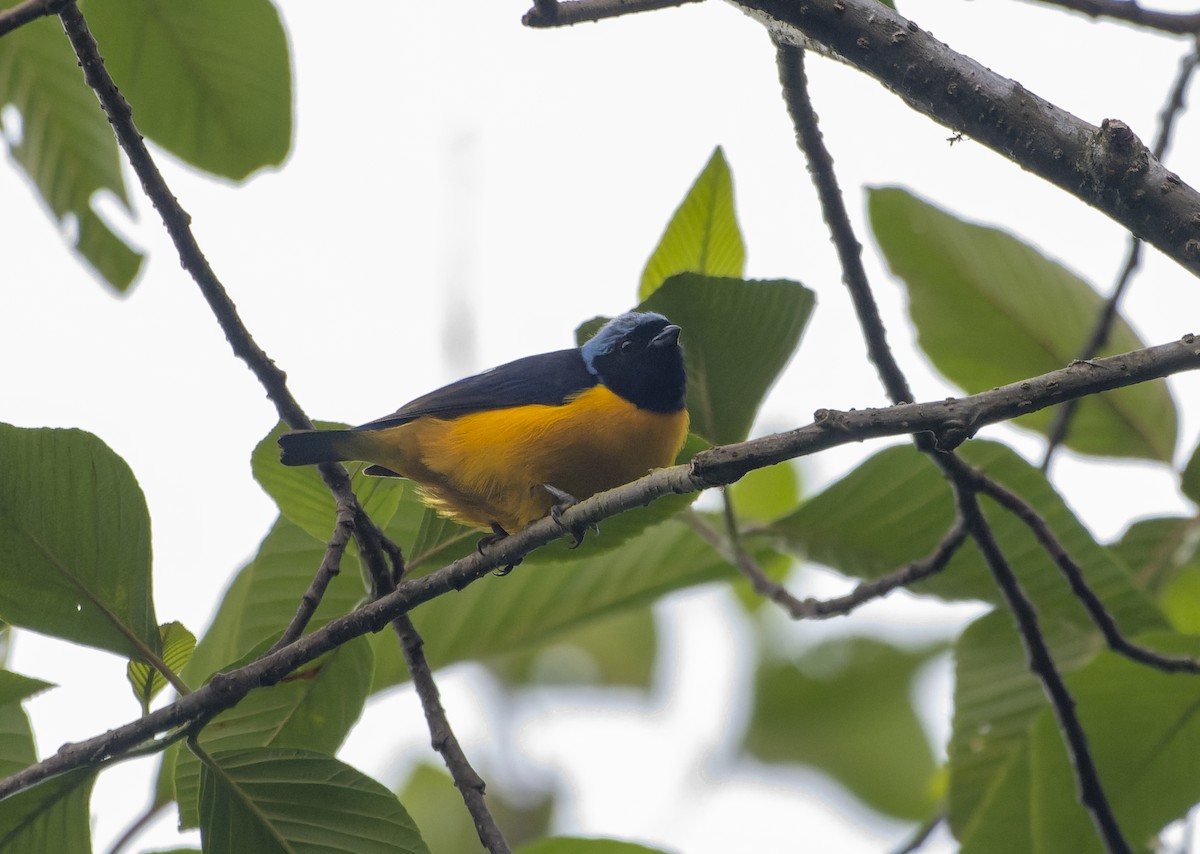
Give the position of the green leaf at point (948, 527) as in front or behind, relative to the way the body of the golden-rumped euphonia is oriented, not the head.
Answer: in front

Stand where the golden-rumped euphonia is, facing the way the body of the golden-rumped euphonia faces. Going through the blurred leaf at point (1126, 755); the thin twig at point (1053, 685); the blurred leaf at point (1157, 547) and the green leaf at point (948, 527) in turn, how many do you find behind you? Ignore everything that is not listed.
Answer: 0

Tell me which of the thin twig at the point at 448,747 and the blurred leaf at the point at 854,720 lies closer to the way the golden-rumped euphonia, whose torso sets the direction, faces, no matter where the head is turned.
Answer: the blurred leaf

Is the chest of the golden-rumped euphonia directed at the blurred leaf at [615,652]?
no

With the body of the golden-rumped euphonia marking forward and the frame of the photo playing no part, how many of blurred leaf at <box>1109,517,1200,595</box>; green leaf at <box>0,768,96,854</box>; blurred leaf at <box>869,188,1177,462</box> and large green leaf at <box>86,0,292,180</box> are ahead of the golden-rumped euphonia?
2

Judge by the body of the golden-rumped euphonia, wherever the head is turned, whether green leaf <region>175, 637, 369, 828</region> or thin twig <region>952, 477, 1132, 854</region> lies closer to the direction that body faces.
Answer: the thin twig

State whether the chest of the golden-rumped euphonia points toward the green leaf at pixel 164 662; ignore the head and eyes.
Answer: no

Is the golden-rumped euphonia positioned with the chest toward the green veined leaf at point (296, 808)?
no

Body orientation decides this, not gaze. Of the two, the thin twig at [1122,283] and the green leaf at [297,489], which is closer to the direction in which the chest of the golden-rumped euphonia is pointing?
the thin twig

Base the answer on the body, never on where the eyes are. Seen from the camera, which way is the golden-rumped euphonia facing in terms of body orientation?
to the viewer's right

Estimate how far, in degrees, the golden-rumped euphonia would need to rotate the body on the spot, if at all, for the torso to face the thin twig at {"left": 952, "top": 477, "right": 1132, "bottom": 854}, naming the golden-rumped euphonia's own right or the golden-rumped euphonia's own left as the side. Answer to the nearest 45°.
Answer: approximately 45° to the golden-rumped euphonia's own right

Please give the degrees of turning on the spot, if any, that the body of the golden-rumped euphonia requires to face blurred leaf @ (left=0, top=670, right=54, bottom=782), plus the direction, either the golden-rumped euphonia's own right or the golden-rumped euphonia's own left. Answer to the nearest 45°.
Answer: approximately 135° to the golden-rumped euphonia's own right
